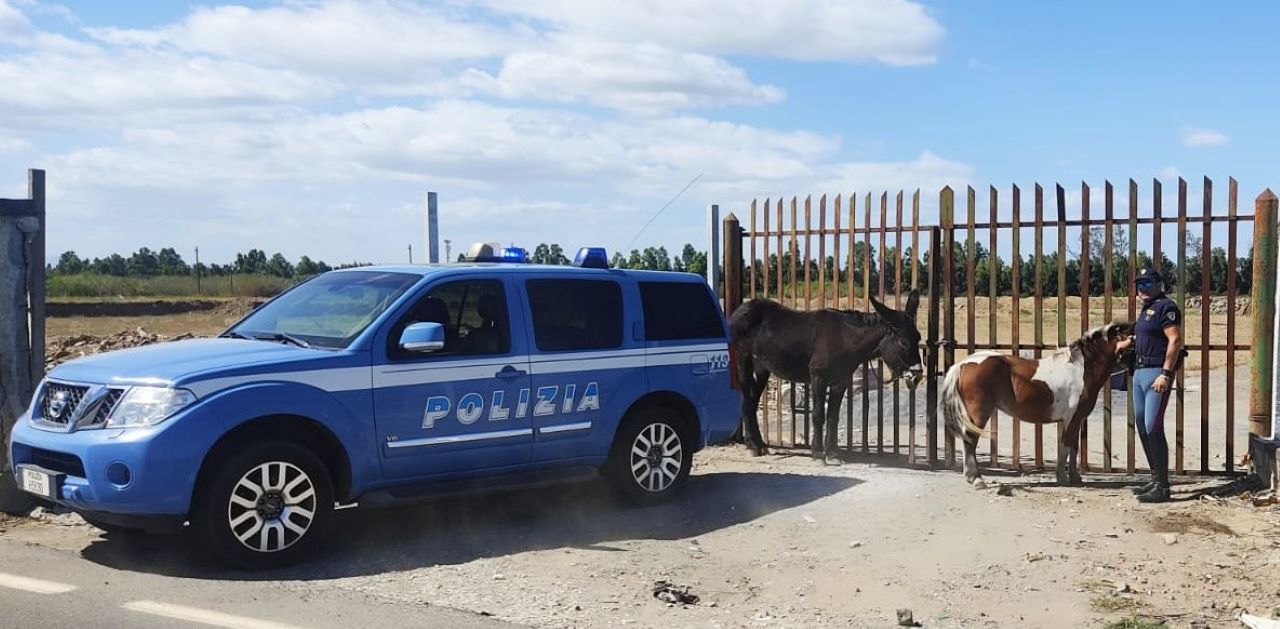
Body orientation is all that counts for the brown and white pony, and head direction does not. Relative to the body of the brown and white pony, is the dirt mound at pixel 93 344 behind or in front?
behind

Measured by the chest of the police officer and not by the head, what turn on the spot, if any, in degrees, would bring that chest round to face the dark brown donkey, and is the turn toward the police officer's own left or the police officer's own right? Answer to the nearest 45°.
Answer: approximately 45° to the police officer's own right

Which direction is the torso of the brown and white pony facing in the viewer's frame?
to the viewer's right

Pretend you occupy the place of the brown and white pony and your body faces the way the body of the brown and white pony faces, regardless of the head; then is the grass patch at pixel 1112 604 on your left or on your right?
on your right

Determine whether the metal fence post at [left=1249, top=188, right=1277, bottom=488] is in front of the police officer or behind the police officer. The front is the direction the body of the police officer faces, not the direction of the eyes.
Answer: behind

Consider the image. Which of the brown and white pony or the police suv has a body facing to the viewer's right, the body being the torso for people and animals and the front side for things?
the brown and white pony

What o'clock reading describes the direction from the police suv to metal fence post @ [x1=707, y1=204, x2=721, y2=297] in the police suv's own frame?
The metal fence post is roughly at 6 o'clock from the police suv.

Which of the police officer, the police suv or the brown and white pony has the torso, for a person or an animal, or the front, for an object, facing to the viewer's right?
the brown and white pony

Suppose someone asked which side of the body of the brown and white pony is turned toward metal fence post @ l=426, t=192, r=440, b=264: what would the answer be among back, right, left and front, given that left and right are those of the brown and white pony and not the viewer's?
back

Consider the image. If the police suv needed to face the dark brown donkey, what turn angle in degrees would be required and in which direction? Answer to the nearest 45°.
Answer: approximately 180°
